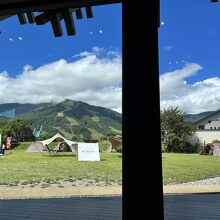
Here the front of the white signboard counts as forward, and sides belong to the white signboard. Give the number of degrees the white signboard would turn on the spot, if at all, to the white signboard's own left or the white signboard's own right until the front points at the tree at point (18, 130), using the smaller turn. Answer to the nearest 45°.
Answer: approximately 135° to the white signboard's own right

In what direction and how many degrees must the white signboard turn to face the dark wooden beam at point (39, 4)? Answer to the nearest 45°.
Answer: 0° — it already faces it

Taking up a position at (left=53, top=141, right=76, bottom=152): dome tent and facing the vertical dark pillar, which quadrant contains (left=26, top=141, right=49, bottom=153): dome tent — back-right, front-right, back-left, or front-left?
back-right

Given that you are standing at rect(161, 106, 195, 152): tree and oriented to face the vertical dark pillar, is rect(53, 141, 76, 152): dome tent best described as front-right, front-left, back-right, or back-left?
front-right

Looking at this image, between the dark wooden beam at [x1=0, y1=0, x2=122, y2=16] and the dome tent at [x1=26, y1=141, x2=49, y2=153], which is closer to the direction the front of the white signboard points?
the dark wooden beam

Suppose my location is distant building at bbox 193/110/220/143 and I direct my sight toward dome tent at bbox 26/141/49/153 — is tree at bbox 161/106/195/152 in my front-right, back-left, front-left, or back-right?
front-left

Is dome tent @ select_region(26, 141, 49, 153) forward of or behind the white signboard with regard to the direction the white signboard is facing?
behind

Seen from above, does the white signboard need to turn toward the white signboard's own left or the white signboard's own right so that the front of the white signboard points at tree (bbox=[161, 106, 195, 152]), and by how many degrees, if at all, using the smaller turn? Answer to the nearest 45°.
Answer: approximately 135° to the white signboard's own left

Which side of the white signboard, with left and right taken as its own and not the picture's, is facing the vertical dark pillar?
front

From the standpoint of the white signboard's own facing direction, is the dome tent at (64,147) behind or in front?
behind

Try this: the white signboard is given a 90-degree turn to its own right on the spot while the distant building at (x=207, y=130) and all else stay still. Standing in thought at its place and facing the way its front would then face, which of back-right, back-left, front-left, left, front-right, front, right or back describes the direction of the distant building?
back-right

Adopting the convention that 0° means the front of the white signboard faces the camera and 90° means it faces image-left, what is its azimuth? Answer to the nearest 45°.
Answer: approximately 0°

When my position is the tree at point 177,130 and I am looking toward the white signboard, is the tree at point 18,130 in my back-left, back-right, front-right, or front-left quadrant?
front-right
